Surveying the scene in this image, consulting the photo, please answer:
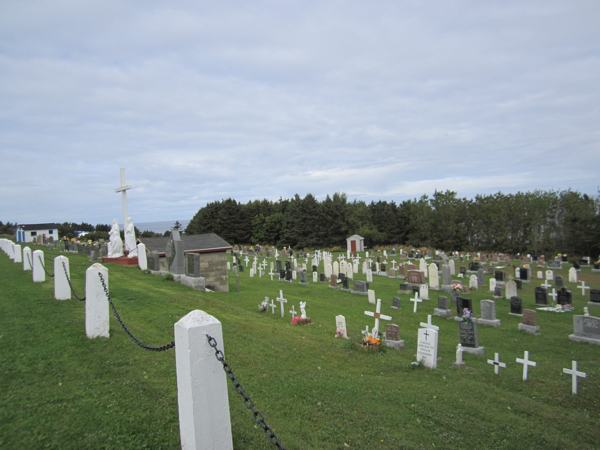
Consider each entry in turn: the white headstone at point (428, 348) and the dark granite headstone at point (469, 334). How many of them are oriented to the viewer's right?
0

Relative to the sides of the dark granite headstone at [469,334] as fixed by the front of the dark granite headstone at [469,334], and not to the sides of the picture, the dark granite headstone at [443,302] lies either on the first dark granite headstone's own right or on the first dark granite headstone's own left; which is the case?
on the first dark granite headstone's own right

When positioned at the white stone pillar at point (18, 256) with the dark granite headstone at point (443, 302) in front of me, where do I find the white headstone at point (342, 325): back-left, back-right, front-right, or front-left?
front-right

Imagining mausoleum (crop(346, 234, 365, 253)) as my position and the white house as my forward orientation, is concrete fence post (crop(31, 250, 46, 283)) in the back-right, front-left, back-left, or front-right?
front-left

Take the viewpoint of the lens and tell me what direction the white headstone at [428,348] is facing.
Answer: facing the viewer and to the left of the viewer

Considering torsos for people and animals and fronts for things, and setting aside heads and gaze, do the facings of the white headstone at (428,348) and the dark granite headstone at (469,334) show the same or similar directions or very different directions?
same or similar directions

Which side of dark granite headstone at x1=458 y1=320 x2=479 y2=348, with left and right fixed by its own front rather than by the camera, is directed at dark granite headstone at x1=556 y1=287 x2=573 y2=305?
back

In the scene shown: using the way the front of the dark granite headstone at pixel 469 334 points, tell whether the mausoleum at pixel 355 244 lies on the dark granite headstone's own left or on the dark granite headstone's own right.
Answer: on the dark granite headstone's own right
